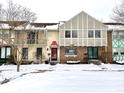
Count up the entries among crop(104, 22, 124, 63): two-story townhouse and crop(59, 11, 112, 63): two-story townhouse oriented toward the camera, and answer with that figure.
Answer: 2

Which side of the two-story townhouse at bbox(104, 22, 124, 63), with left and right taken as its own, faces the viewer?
front

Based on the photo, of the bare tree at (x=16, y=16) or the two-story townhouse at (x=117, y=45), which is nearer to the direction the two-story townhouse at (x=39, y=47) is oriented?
the bare tree

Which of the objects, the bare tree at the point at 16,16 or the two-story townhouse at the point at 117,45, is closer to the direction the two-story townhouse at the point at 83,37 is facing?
the bare tree

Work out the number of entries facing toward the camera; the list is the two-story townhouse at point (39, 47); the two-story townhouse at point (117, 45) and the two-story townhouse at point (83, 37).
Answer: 3

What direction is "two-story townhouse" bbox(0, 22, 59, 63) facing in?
toward the camera

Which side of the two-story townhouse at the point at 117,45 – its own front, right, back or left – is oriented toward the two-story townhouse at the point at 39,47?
right

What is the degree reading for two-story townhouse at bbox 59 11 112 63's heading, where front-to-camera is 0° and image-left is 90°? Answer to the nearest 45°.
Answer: approximately 0°

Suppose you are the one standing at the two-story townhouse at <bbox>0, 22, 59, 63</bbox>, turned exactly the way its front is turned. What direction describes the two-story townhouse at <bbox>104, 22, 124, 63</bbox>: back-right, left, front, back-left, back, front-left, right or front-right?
left

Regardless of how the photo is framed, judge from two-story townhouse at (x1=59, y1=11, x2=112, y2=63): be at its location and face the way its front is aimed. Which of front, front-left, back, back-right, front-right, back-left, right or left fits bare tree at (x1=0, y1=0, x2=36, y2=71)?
front-right
